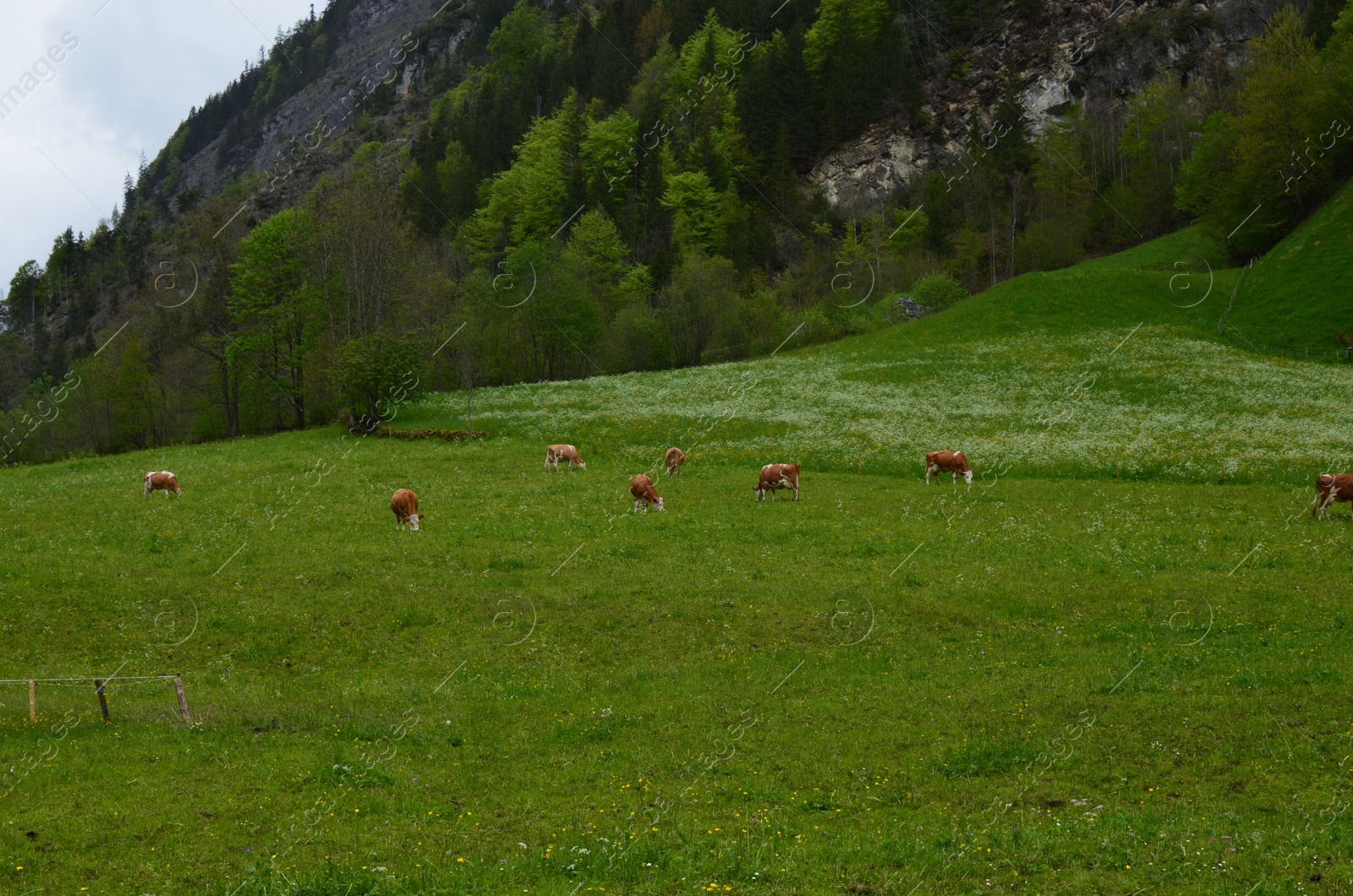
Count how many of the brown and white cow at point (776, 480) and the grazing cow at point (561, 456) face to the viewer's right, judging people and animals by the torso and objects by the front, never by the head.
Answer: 1

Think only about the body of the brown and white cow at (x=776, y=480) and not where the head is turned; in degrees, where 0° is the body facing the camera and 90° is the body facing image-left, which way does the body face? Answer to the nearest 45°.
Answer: approximately 90°

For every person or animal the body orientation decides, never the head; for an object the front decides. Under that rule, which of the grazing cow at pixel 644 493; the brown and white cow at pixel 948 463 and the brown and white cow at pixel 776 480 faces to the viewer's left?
the brown and white cow at pixel 776 480

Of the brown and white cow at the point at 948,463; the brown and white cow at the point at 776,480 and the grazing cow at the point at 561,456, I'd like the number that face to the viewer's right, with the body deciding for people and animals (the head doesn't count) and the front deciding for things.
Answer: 2

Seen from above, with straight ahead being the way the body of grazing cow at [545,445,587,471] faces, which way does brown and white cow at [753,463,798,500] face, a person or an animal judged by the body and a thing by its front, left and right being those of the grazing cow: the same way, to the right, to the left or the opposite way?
the opposite way

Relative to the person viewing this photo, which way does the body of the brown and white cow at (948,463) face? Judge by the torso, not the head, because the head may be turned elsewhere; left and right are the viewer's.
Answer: facing to the right of the viewer

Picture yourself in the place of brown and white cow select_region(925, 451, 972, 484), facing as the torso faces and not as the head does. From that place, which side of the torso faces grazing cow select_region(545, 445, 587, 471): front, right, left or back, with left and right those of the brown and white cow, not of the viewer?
back

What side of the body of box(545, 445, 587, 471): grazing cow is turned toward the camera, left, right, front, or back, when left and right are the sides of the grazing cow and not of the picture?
right

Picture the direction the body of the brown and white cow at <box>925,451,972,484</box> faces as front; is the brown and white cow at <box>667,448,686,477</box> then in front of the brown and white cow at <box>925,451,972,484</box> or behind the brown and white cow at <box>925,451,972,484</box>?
behind
